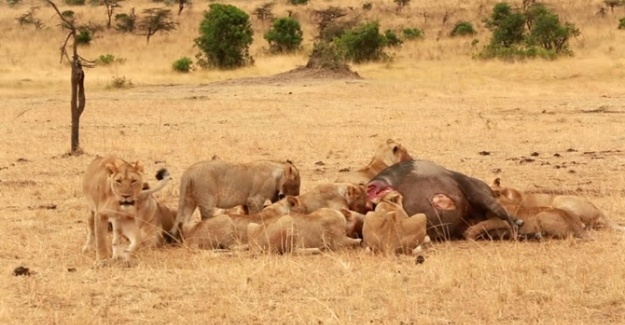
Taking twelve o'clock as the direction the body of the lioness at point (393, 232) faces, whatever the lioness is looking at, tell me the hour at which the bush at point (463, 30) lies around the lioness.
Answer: The bush is roughly at 12 o'clock from the lioness.

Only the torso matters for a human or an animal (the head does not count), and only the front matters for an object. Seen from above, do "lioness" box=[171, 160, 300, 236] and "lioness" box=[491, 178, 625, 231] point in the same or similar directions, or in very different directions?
very different directions

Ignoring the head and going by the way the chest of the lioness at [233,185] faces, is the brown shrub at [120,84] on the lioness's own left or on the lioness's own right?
on the lioness's own left

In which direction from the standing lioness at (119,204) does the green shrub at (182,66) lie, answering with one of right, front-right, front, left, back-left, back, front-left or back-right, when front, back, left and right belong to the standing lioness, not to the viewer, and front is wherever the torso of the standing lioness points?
back

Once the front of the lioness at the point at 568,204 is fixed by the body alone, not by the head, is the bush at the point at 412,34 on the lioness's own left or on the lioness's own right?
on the lioness's own right

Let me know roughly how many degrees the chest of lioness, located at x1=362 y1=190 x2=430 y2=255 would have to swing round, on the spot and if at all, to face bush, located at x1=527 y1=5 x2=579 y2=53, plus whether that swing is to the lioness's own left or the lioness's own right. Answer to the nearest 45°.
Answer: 0° — it already faces it

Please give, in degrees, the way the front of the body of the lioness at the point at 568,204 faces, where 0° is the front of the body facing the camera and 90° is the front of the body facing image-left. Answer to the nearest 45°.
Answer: approximately 90°

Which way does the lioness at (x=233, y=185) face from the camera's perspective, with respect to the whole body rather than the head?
to the viewer's right

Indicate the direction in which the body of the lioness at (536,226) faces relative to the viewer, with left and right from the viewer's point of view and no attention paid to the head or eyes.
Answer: facing to the left of the viewer
